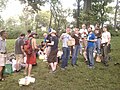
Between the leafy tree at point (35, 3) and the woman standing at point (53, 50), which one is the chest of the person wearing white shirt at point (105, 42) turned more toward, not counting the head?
the woman standing

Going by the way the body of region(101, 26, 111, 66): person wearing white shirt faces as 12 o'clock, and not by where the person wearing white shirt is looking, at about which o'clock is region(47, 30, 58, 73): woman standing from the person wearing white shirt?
The woman standing is roughly at 12 o'clock from the person wearing white shirt.

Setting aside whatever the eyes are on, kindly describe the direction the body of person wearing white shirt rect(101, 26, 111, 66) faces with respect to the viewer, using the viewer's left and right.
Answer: facing the viewer and to the left of the viewer
